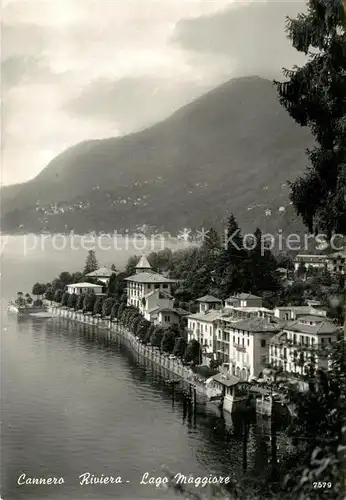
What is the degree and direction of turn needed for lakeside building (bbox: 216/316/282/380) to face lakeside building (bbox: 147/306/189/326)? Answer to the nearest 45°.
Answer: approximately 135° to its right

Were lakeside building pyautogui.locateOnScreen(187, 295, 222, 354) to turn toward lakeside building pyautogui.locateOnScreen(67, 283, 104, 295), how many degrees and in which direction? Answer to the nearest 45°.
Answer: approximately 90° to its right

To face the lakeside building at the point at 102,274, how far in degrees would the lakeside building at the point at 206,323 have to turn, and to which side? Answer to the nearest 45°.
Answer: approximately 90° to its right

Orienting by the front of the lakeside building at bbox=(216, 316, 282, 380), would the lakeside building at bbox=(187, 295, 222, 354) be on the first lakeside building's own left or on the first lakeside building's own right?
on the first lakeside building's own right

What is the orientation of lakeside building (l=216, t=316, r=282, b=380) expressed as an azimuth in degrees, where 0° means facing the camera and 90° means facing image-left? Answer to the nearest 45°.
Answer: approximately 45°

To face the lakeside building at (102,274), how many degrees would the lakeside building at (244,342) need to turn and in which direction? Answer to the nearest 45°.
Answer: approximately 90° to its right
